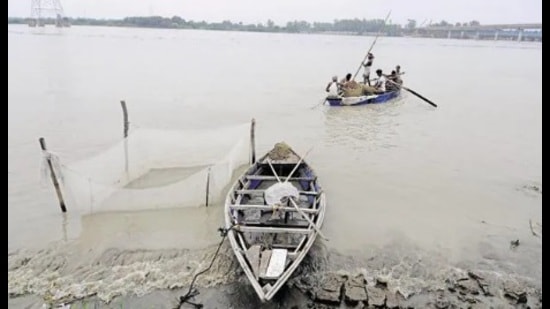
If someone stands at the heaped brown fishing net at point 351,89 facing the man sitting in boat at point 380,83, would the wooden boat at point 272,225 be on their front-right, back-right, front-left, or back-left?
back-right
